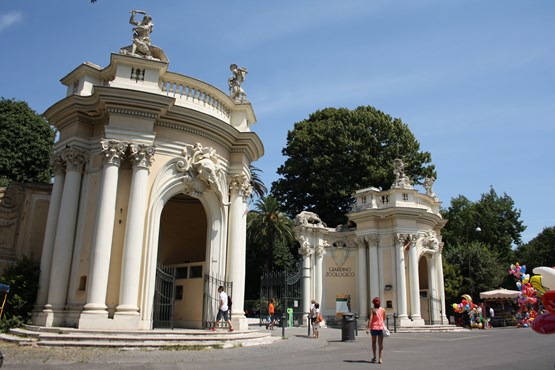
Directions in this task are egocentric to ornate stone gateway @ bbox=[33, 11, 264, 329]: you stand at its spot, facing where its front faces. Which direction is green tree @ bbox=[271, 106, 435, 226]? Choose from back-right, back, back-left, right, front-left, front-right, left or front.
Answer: left

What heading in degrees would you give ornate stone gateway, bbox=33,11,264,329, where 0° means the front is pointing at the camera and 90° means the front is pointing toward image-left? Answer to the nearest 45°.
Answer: approximately 315°

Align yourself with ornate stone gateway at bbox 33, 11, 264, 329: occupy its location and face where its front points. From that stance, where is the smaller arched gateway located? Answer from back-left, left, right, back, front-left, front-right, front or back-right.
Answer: left

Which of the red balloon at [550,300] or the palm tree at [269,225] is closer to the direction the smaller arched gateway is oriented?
the red balloon

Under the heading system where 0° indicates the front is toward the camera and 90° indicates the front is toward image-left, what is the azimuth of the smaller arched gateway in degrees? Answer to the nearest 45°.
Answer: approximately 315°

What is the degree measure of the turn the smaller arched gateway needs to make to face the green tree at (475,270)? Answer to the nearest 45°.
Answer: approximately 90° to its left

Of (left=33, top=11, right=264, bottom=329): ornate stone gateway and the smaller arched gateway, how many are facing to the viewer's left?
0
